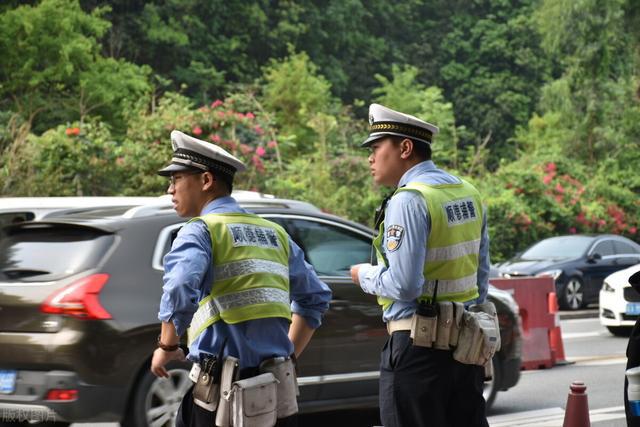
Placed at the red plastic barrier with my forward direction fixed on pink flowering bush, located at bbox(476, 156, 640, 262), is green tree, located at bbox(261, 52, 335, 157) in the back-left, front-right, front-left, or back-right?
front-left

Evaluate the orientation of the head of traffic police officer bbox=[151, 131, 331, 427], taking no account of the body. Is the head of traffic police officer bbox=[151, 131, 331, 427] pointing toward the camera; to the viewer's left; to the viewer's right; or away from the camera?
to the viewer's left

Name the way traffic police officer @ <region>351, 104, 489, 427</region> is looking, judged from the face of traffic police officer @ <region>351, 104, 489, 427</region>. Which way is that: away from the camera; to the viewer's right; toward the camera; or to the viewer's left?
to the viewer's left

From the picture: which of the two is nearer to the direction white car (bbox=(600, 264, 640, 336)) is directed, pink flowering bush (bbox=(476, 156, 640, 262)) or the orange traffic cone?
the orange traffic cone

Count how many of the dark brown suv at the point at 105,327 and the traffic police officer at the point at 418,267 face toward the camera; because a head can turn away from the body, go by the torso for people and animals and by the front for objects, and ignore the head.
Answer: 0

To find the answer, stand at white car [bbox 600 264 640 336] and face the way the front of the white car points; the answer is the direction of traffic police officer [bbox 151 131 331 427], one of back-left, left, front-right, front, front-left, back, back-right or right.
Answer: front-left

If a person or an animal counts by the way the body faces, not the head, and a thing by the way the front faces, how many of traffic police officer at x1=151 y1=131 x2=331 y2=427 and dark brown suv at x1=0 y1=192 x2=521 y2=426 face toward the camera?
0

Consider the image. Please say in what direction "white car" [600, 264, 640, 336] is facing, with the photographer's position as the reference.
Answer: facing the viewer and to the left of the viewer

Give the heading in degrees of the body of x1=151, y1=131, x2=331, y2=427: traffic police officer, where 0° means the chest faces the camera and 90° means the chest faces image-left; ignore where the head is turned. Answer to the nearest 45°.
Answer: approximately 135°

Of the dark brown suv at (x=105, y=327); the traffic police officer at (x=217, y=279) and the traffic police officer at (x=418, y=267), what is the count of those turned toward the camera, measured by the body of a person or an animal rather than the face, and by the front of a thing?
0

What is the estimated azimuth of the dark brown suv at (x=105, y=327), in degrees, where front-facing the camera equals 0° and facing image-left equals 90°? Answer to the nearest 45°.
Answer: approximately 225°

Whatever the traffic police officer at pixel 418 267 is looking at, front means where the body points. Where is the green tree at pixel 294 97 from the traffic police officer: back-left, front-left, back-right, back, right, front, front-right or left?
front-right

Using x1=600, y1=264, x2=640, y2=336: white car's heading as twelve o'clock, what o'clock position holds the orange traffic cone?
The orange traffic cone is roughly at 11 o'clock from the white car.

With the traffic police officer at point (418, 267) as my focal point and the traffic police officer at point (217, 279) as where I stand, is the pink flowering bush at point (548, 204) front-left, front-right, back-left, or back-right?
front-left
